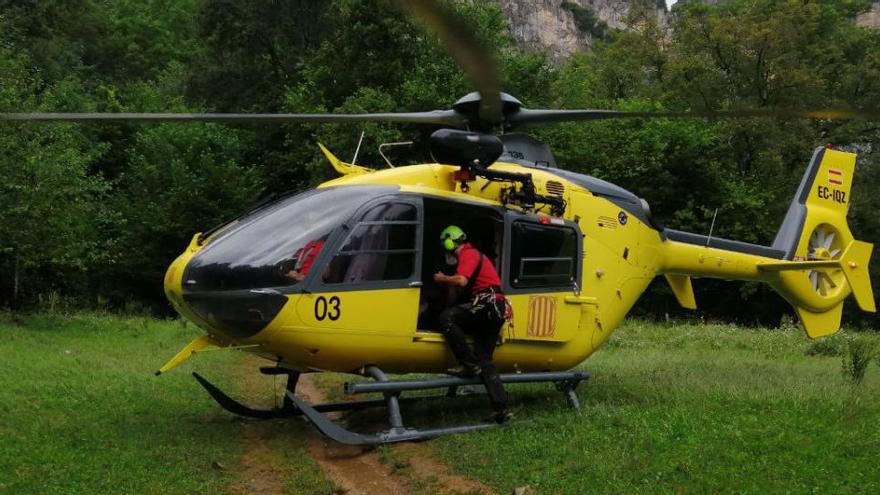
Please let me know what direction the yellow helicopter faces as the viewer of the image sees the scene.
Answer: facing the viewer and to the left of the viewer

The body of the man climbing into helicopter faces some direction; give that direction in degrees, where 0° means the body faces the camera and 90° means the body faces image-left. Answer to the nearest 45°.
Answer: approximately 135°
